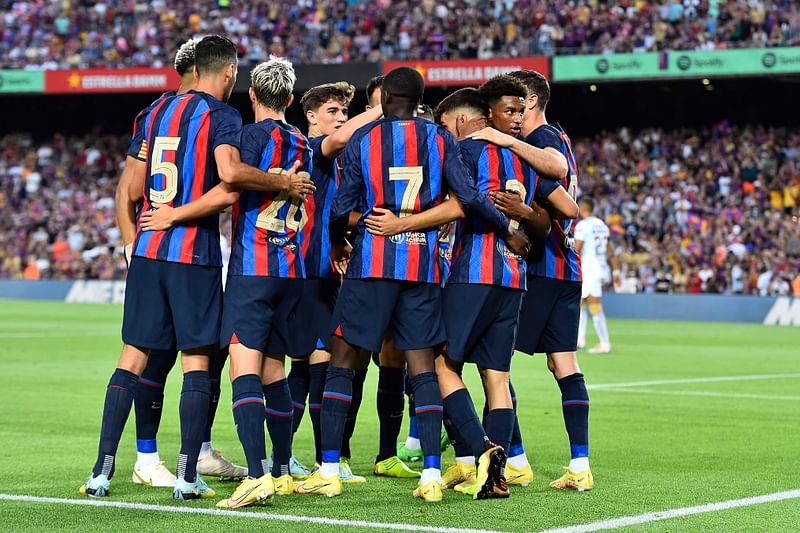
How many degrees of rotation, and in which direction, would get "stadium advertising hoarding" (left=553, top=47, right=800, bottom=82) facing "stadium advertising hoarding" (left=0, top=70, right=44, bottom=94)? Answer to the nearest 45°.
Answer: approximately 90° to its right

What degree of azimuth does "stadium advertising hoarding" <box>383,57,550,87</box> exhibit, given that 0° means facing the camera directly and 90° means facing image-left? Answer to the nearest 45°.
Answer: approximately 0°

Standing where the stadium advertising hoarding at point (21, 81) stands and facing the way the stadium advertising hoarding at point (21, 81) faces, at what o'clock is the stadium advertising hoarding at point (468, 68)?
the stadium advertising hoarding at point (468, 68) is roughly at 10 o'clock from the stadium advertising hoarding at point (21, 81).

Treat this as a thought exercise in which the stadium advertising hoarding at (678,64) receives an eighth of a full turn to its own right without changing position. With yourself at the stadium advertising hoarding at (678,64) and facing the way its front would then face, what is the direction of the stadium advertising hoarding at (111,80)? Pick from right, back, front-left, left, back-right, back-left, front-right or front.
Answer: front-right

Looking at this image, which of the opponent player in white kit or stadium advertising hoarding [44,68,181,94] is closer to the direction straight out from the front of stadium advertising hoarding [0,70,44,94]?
the opponent player in white kit

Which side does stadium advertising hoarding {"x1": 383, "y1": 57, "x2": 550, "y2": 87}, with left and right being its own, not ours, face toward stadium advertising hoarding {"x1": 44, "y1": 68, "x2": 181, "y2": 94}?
right
